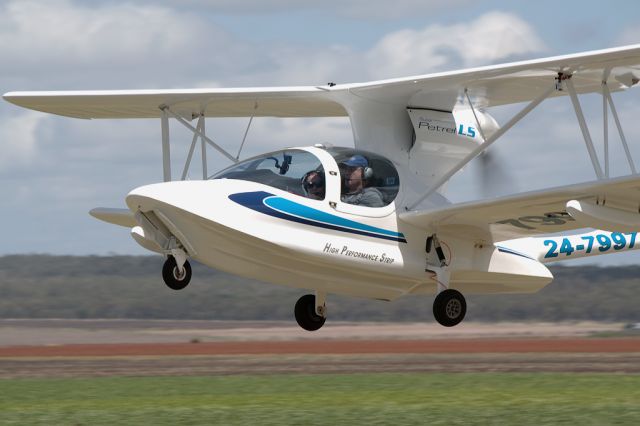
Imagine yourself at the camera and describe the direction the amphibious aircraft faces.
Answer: facing the viewer and to the left of the viewer

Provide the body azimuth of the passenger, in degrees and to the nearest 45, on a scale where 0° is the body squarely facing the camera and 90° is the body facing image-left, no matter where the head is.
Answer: approximately 45°

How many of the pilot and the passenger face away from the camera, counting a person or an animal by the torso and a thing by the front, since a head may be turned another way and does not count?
0
